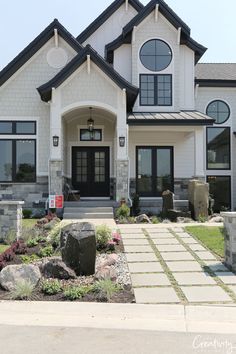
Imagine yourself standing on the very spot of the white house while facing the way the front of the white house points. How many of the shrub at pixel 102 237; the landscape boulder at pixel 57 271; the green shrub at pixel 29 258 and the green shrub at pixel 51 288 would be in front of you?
4

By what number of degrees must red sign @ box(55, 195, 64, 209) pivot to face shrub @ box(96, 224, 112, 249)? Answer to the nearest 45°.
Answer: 0° — it already faces it

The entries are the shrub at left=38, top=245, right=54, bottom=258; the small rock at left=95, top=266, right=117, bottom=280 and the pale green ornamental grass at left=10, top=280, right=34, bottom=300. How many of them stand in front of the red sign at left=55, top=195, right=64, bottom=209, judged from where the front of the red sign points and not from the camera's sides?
3

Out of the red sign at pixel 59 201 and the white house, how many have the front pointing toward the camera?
2

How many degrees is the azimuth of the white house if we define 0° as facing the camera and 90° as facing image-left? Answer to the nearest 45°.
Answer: approximately 0°

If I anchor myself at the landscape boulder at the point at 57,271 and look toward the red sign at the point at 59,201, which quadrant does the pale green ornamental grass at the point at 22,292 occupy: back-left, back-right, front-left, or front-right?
back-left

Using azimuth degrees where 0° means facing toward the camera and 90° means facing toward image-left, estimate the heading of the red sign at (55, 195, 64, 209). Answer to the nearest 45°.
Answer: approximately 0°

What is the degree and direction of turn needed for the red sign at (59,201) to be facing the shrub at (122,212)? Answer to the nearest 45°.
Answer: approximately 45° to its left
